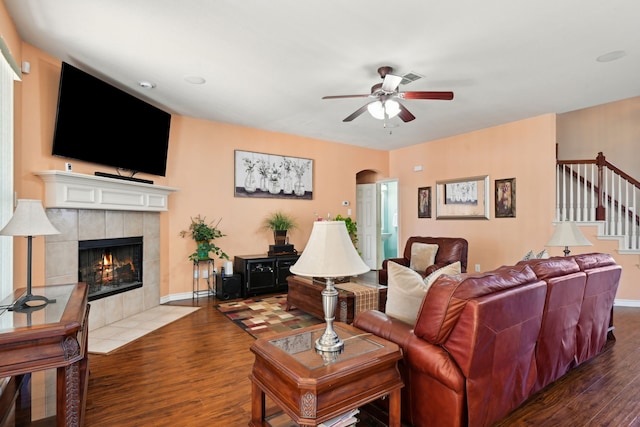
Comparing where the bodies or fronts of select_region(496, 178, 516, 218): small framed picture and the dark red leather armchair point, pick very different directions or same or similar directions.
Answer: same or similar directions

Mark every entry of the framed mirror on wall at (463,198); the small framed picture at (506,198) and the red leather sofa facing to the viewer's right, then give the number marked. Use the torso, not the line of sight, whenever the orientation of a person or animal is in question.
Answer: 0

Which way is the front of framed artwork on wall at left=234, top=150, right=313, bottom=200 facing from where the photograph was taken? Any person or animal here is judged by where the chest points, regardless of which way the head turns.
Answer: facing the viewer and to the right of the viewer

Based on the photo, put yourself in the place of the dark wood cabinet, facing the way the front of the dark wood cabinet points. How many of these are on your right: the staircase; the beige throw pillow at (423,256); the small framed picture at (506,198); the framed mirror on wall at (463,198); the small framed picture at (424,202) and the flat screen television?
1

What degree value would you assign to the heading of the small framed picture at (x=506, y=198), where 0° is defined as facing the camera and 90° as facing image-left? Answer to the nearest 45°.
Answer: approximately 45°

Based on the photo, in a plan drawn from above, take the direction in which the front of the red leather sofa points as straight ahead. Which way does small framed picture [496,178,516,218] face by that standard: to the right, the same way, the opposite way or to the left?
to the left

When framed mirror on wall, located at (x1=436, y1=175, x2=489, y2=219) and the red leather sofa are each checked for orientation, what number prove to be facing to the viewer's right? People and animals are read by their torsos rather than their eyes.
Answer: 0

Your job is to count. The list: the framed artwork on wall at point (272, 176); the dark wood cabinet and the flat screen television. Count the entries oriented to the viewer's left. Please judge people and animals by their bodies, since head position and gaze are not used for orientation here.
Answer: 0

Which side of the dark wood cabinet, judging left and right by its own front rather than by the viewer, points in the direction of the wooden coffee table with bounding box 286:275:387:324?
front

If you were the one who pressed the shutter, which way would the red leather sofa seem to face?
facing away from the viewer and to the left of the viewer

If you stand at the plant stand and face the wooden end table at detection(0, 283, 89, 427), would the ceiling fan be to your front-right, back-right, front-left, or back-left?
front-left

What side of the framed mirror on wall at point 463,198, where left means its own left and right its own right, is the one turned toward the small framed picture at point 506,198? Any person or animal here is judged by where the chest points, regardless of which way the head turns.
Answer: left

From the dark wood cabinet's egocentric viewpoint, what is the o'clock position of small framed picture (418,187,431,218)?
The small framed picture is roughly at 10 o'clock from the dark wood cabinet.

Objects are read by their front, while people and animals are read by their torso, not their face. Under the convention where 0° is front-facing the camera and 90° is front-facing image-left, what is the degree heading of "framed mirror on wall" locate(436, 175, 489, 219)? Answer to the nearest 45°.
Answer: approximately 45°
